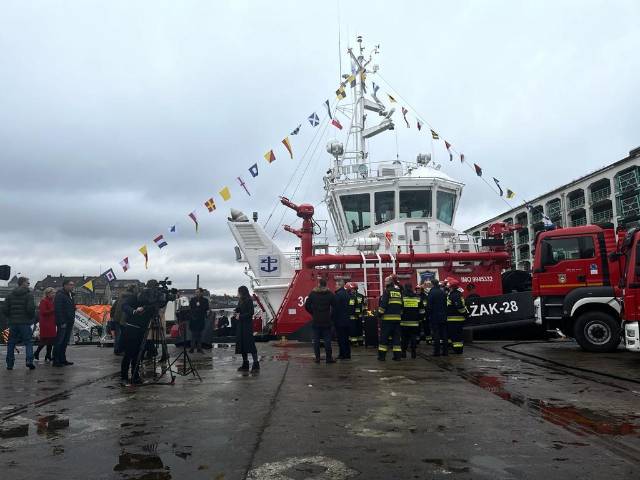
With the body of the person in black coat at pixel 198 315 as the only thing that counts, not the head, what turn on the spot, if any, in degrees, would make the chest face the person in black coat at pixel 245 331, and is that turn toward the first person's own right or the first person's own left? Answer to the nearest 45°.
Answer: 0° — they already face them

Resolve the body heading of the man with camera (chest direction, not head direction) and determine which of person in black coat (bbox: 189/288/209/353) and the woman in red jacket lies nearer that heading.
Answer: the person in black coat

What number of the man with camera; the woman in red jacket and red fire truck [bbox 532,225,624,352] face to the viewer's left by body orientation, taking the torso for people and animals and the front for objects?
1

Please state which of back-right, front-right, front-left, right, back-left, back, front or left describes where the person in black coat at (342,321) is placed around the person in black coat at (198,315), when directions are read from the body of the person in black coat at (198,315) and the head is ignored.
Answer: front-left

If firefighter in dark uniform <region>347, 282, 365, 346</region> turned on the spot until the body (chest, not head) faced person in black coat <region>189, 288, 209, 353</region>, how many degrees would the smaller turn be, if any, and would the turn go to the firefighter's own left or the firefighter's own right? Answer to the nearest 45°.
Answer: approximately 45° to the firefighter's own right

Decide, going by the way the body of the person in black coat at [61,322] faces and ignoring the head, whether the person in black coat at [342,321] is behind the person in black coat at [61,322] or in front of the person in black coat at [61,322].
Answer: in front

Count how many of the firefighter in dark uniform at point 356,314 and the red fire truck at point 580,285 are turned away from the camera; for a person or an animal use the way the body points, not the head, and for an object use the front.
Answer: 0

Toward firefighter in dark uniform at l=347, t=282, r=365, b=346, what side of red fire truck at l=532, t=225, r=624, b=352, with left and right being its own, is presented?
front

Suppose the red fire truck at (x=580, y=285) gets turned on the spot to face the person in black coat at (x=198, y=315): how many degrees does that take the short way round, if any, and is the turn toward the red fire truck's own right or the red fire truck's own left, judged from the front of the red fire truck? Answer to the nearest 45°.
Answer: approximately 45° to the red fire truck's own left

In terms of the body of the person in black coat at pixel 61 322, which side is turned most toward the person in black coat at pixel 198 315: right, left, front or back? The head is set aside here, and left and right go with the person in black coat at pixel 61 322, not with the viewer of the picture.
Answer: front

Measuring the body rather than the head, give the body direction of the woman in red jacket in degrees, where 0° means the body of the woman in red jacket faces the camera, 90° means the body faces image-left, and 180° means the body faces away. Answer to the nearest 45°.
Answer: approximately 270°

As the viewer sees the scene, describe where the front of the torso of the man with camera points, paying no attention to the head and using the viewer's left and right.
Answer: facing away from the viewer and to the right of the viewer

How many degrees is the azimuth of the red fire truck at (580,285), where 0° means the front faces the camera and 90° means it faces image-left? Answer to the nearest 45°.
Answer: approximately 90°

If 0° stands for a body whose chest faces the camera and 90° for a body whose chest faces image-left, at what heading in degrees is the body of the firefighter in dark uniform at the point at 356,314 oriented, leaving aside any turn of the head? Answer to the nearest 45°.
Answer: approximately 45°

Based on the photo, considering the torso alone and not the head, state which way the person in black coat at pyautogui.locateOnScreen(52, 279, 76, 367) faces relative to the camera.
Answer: to the viewer's right
